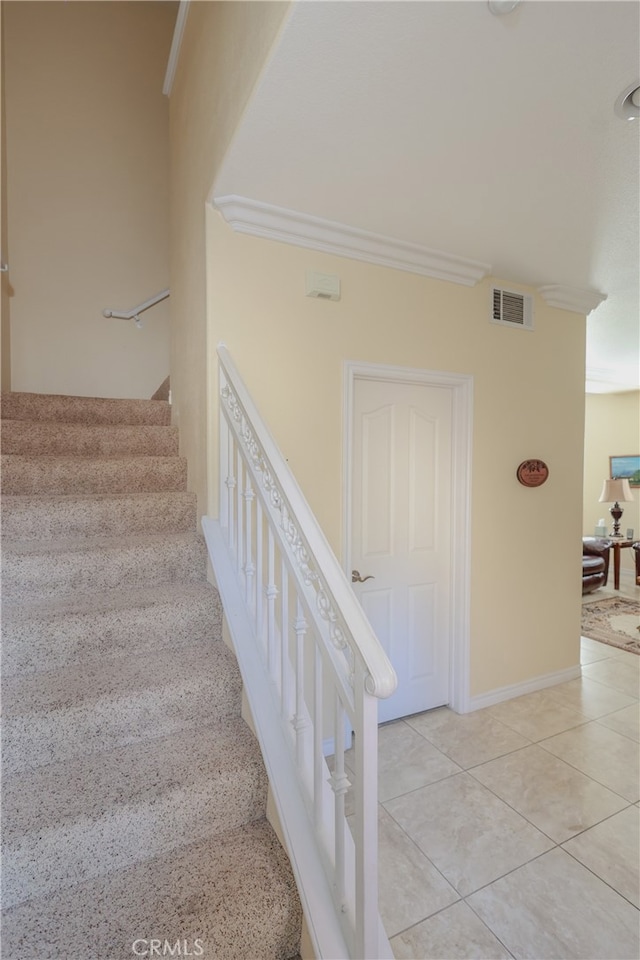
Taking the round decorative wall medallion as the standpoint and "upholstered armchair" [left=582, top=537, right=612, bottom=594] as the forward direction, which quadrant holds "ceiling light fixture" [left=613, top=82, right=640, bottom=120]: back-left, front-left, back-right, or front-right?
back-right

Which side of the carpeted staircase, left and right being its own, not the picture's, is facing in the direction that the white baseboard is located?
left

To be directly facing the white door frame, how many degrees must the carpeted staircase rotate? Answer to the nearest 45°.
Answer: approximately 135° to its left

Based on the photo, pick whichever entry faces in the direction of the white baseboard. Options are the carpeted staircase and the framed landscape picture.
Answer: the framed landscape picture

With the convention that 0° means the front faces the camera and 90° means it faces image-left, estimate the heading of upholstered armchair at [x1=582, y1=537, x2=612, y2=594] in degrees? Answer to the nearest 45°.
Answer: approximately 315°

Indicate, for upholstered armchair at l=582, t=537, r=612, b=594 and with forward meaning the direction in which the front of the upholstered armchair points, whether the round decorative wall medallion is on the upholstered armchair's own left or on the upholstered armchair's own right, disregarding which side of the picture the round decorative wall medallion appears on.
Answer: on the upholstered armchair's own right

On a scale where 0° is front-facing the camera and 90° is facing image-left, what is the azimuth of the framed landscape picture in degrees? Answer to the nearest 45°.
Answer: approximately 0°

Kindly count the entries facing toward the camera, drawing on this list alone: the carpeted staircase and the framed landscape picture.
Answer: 2

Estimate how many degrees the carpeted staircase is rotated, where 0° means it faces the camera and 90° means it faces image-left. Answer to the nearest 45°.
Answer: approximately 0°

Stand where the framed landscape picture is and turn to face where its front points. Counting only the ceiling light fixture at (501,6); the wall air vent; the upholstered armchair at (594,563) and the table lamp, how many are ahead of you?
4
